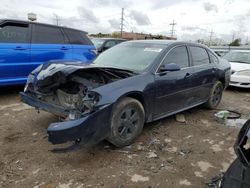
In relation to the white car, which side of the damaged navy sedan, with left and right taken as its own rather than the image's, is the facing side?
back

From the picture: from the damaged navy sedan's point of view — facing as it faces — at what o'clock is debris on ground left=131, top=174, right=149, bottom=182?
The debris on ground is roughly at 10 o'clock from the damaged navy sedan.

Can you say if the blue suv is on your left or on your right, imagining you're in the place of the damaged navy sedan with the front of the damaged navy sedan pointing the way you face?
on your right

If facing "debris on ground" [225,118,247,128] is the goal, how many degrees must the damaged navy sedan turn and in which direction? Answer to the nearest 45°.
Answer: approximately 180°
